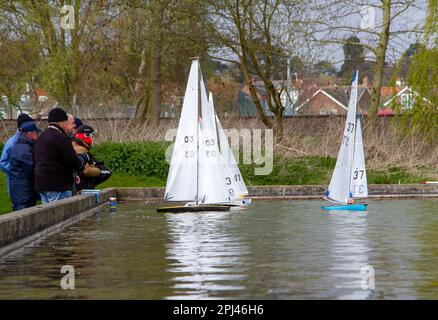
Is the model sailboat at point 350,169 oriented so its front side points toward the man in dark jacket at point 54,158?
no

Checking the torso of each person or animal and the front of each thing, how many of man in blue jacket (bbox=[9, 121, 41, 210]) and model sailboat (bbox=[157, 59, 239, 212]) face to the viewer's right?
2

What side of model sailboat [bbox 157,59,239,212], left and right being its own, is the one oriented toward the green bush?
left

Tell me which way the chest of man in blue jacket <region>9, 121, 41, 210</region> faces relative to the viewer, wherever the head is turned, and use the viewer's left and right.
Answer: facing to the right of the viewer

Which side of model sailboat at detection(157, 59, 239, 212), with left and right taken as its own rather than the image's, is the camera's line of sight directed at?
right

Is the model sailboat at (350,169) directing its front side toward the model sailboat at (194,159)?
no

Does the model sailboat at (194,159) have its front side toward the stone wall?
no

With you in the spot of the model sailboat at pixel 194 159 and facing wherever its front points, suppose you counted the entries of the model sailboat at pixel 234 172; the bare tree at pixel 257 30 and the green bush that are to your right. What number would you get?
0

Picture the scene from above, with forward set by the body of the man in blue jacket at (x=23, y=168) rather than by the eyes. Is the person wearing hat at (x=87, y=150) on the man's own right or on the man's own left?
on the man's own left

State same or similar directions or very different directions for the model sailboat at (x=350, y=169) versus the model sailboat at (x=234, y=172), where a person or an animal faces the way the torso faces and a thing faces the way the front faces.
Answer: same or similar directions

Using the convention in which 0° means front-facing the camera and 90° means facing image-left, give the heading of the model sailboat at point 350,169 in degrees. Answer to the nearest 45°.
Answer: approximately 315°

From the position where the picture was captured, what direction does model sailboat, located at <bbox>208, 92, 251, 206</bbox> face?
facing the viewer and to the right of the viewer
